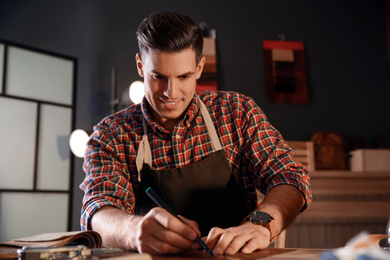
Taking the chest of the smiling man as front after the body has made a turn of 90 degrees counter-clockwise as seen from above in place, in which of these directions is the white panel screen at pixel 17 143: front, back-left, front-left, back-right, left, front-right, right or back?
back-left

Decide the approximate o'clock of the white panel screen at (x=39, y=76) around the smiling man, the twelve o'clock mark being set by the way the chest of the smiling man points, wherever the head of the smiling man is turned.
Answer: The white panel screen is roughly at 5 o'clock from the smiling man.

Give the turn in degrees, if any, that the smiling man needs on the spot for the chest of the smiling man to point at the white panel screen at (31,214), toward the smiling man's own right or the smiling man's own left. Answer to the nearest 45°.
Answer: approximately 135° to the smiling man's own right

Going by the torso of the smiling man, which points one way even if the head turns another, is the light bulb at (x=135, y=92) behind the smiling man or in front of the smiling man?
behind

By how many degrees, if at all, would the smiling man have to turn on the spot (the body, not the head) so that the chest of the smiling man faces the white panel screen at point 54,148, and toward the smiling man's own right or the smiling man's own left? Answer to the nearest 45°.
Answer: approximately 135° to the smiling man's own right

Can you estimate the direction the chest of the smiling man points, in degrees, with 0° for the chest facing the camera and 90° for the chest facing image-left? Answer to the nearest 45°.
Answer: approximately 0°
